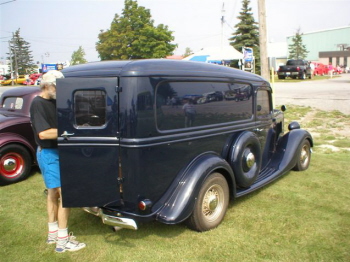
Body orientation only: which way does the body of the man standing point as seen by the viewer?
to the viewer's right

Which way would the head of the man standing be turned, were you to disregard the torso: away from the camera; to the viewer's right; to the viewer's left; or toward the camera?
to the viewer's right

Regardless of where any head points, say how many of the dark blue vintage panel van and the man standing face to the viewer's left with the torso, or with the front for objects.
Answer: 0

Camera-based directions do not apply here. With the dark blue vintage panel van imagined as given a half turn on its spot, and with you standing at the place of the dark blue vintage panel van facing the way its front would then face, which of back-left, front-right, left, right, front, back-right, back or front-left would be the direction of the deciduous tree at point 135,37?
back-right

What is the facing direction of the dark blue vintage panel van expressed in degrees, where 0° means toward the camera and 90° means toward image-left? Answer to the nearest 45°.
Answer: approximately 225°

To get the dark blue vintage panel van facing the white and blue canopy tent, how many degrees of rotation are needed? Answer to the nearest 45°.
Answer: approximately 45° to its left
